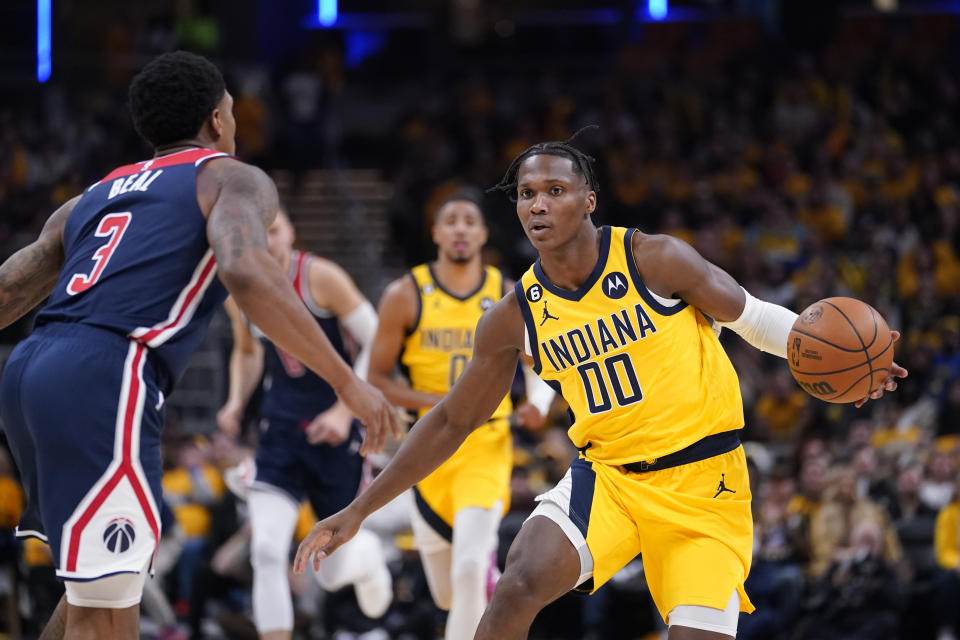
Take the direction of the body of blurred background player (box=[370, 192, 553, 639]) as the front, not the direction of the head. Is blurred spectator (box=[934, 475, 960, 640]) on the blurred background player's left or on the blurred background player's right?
on the blurred background player's left

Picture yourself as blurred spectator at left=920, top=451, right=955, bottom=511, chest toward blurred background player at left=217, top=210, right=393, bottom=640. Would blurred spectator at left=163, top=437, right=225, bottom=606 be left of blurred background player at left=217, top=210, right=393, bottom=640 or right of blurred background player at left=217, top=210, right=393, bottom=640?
right

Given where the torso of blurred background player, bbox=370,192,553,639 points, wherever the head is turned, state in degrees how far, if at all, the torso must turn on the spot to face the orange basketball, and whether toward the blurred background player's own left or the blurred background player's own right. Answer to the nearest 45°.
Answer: approximately 45° to the blurred background player's own left

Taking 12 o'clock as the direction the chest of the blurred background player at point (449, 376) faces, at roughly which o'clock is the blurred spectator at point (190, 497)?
The blurred spectator is roughly at 5 o'clock from the blurred background player.

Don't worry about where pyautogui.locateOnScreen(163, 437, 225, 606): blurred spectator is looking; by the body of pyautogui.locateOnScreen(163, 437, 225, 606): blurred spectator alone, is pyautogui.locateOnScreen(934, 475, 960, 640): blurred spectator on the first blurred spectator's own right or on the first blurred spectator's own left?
on the first blurred spectator's own left

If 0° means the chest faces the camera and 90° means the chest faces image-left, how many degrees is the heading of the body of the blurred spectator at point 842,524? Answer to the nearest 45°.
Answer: approximately 0°
